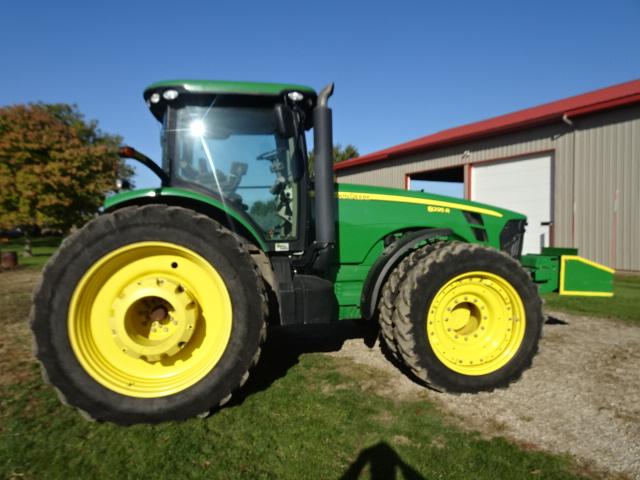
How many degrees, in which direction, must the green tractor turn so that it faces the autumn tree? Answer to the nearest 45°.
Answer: approximately 135° to its left

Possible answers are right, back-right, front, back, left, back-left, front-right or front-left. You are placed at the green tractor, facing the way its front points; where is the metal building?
front-left

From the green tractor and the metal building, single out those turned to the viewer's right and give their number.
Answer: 1

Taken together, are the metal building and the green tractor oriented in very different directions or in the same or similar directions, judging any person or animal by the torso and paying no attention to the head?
very different directions

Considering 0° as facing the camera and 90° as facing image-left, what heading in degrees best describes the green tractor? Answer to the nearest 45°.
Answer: approximately 270°
